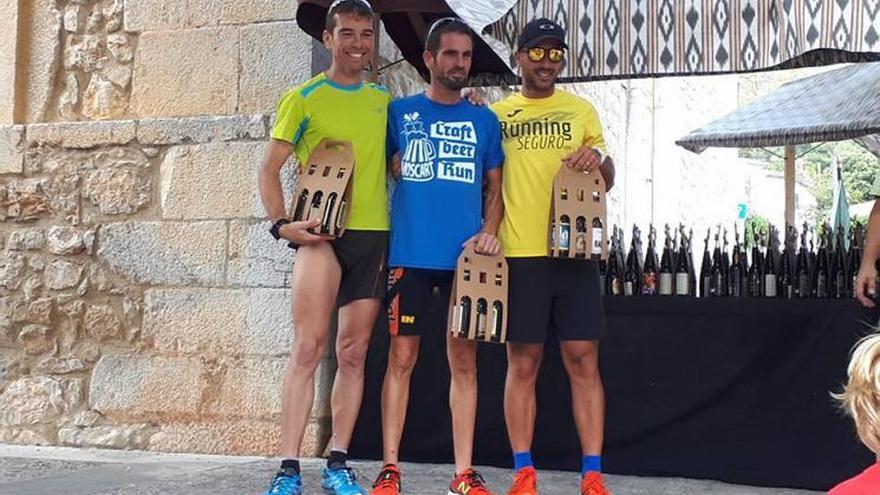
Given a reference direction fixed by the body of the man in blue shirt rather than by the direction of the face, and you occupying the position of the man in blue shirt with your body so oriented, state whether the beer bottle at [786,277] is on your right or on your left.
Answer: on your left

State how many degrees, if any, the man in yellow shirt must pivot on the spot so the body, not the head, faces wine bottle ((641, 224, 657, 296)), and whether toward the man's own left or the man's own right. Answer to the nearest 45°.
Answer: approximately 135° to the man's own left

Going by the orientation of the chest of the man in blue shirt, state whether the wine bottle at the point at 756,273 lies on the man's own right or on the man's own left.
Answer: on the man's own left

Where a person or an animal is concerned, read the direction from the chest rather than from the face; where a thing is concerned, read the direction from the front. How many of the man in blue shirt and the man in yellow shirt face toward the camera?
2

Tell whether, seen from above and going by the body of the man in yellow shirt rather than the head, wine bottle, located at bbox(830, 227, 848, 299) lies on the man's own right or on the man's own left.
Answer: on the man's own left

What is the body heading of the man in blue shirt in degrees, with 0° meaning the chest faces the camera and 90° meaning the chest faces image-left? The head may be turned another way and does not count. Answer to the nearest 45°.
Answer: approximately 0°

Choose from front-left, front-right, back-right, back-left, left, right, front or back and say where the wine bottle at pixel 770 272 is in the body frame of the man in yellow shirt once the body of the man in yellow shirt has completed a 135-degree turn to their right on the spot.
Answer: right

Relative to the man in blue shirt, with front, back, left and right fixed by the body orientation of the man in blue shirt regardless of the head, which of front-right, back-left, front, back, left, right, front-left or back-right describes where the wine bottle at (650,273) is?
back-left
